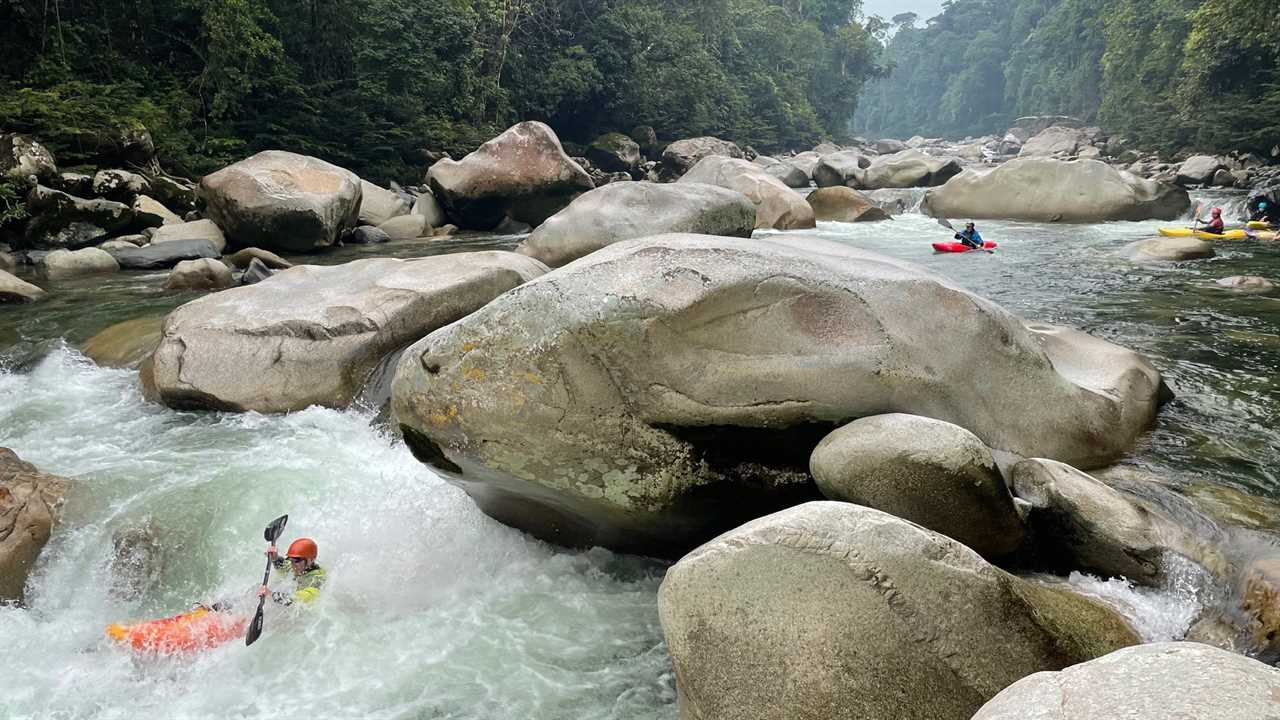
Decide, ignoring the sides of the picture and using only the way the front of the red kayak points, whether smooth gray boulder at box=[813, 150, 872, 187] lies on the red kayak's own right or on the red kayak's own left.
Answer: on the red kayak's own right

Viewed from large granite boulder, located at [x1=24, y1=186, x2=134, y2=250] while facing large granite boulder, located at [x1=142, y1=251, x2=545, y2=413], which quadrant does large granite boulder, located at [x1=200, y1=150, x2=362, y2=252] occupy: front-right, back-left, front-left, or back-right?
front-left

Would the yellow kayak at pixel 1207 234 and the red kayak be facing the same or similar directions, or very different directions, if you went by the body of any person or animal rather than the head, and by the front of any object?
same or similar directions

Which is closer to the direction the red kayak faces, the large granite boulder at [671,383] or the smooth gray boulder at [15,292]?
the smooth gray boulder

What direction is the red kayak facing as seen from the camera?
to the viewer's left

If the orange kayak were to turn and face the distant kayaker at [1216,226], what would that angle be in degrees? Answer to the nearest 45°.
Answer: approximately 180°

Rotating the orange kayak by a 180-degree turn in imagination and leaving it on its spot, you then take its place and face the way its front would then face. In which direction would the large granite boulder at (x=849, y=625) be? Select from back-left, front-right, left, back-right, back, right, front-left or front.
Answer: front-right

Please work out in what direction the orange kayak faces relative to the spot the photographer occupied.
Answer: facing to the left of the viewer

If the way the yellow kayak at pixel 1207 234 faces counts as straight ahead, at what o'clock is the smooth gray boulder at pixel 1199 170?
The smooth gray boulder is roughly at 3 o'clock from the yellow kayak.

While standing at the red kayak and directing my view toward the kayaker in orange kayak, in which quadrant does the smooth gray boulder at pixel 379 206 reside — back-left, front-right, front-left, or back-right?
front-right

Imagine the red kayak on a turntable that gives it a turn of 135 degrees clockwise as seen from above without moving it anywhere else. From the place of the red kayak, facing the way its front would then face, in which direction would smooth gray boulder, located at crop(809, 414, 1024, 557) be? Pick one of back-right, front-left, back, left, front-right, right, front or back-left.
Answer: back-right

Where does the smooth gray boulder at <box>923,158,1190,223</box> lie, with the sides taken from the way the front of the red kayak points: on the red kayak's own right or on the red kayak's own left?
on the red kayak's own right

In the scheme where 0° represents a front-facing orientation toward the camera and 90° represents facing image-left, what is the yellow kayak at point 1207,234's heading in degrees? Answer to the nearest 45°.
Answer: approximately 90°

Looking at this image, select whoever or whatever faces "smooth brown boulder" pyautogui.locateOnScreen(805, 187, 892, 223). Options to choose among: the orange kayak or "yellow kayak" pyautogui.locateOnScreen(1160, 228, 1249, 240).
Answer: the yellow kayak

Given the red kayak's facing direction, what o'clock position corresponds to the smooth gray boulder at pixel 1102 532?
The smooth gray boulder is roughly at 9 o'clock from the red kayak.

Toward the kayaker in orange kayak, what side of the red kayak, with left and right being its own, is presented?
left
